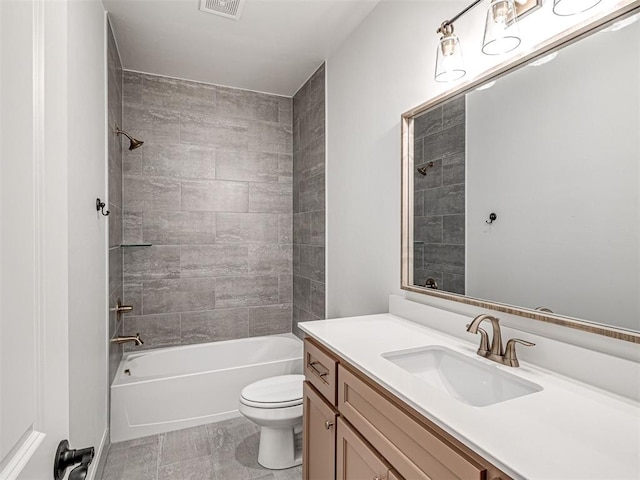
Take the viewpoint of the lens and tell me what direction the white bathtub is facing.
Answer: facing the viewer

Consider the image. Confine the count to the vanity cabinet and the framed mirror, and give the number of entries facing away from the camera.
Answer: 0

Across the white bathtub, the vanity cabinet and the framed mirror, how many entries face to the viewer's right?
0

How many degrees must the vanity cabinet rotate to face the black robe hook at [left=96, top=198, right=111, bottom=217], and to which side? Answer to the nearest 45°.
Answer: approximately 45° to its right

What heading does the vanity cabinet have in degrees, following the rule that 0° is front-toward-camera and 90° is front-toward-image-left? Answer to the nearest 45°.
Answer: approximately 45°

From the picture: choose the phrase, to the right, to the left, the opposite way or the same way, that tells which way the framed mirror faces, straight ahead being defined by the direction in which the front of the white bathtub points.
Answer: to the right

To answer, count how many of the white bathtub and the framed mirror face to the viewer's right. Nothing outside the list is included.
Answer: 0

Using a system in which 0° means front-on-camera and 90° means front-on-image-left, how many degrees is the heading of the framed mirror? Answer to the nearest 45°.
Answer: approximately 45°

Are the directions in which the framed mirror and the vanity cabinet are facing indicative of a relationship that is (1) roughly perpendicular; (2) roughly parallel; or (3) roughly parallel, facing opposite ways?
roughly parallel

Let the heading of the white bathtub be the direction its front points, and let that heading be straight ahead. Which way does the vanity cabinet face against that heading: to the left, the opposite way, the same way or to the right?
to the right
